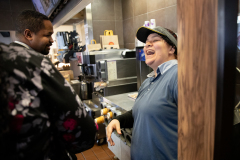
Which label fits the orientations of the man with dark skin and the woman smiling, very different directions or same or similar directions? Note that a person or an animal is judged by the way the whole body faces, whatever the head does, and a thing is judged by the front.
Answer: very different directions

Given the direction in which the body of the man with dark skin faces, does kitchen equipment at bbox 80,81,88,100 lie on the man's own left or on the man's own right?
on the man's own left

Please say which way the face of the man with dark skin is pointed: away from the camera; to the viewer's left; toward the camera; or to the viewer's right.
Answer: to the viewer's right

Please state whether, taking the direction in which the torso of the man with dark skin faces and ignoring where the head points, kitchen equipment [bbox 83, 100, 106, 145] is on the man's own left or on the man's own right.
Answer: on the man's own left

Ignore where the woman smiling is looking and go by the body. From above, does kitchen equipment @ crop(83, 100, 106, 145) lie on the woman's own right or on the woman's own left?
on the woman's own right

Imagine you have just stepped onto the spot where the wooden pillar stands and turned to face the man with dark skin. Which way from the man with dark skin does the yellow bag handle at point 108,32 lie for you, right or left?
right

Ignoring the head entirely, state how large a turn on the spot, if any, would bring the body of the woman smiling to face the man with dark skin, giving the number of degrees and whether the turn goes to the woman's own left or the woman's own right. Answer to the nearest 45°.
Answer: approximately 45° to the woman's own right

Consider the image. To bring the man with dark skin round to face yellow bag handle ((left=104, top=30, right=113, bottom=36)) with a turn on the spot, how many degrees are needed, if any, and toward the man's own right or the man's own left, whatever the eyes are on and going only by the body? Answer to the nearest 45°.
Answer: approximately 45° to the man's own left

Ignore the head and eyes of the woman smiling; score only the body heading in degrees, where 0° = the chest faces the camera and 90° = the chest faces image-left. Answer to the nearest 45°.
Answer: approximately 45°

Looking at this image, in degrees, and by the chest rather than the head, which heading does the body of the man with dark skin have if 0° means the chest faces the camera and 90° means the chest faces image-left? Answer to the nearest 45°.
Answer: approximately 270°

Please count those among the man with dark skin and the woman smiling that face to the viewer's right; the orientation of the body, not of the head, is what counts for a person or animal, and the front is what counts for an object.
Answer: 1
